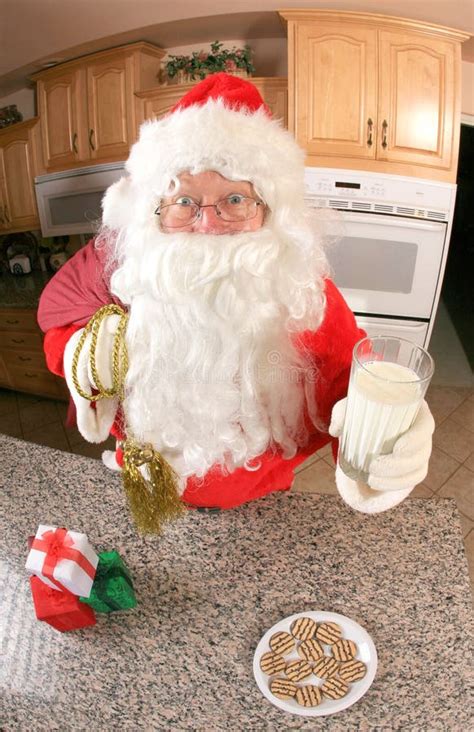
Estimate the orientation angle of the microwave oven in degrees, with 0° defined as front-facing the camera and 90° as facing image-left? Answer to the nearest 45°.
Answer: approximately 45°

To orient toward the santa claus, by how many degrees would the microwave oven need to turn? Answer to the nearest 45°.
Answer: approximately 45° to its left

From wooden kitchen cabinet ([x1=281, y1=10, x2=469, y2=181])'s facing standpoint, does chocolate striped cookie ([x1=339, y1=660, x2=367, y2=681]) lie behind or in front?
in front

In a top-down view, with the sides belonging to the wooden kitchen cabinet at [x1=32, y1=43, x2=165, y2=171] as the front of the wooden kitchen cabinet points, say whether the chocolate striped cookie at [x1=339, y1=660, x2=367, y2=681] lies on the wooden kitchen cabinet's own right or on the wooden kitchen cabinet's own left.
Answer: on the wooden kitchen cabinet's own left

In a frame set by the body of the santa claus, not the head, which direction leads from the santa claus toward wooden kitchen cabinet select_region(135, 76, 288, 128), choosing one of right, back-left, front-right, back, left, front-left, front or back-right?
back

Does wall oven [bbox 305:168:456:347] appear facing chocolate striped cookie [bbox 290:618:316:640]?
yes

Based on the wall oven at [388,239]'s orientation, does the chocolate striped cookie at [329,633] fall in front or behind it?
in front

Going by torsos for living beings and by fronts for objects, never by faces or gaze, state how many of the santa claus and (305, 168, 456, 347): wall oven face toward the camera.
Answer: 2

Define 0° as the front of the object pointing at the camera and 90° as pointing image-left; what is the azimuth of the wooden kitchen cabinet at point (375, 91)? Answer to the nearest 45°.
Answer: approximately 0°
